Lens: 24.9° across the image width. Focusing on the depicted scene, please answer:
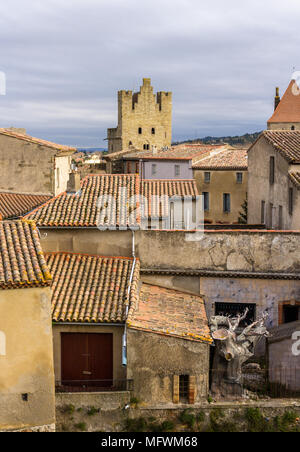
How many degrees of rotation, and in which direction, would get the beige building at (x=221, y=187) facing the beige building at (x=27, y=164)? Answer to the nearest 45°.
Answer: approximately 45° to its right

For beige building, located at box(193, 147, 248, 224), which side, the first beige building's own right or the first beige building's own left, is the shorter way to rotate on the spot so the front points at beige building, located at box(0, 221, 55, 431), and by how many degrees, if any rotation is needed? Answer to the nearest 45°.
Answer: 0° — it already faces it

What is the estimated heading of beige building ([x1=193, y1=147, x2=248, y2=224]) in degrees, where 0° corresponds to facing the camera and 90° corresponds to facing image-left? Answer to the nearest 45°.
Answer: approximately 0°
